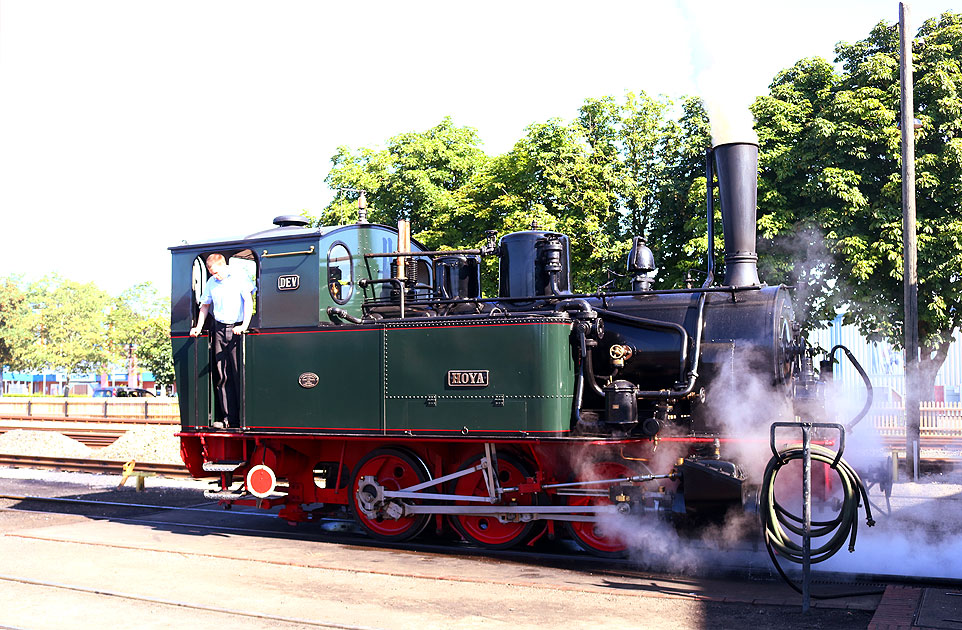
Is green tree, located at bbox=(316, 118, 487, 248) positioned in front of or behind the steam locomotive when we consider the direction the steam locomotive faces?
behind

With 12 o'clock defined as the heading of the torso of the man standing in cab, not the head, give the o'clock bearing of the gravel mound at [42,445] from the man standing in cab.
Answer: The gravel mound is roughly at 4 o'clock from the man standing in cab.

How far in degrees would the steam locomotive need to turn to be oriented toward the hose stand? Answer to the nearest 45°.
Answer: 0° — it already faces it

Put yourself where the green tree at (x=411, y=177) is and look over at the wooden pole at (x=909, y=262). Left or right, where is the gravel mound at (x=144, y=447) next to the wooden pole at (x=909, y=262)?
right

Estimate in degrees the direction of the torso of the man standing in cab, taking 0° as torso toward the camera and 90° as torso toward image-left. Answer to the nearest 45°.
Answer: approximately 45°

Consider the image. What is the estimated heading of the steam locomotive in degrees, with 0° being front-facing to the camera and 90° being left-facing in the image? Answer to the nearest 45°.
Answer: approximately 315°

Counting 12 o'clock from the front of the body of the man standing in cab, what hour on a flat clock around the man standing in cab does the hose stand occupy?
The hose stand is roughly at 9 o'clock from the man standing in cab.

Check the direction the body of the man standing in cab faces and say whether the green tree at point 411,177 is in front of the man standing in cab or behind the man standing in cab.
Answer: behind

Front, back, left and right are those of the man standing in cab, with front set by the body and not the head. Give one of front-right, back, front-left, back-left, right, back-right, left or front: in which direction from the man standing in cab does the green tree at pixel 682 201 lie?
back

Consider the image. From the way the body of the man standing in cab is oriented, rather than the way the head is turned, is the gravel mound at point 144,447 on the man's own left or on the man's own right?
on the man's own right

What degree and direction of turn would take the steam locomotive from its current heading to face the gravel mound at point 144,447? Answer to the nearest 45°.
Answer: approximately 180°
